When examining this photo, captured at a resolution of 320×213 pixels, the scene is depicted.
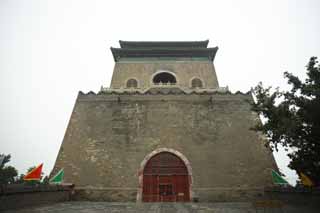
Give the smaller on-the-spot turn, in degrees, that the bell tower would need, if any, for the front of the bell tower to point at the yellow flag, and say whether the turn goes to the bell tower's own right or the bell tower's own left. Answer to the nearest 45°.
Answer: approximately 45° to the bell tower's own left

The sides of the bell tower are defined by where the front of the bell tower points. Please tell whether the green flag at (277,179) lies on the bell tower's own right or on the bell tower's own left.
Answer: on the bell tower's own left

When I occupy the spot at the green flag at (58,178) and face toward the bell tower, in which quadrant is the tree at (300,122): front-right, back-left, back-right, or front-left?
front-right

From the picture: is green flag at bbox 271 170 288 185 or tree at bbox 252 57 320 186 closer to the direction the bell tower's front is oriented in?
the tree

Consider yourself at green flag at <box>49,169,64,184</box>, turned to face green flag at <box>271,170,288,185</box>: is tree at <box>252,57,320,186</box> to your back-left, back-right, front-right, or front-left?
front-right

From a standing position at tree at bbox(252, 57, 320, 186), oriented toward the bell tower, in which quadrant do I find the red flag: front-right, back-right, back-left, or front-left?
front-left

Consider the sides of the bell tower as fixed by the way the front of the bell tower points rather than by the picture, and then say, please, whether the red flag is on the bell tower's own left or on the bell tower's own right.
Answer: on the bell tower's own right

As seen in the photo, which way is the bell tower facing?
toward the camera

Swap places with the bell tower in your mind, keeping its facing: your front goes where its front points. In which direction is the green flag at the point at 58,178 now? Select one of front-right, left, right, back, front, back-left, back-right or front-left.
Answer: right

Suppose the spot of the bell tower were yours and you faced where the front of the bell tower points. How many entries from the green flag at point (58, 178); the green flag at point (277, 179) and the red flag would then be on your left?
1

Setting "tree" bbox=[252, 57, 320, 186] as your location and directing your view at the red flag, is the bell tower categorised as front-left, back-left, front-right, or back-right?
front-right
